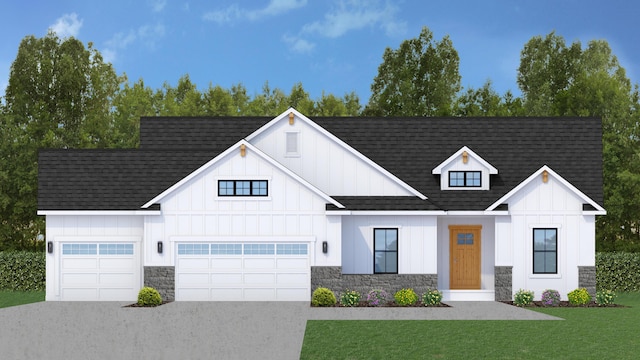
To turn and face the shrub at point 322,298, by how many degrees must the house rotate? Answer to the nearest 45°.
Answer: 0° — it already faces it

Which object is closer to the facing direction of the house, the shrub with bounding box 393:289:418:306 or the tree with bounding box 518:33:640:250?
the shrub

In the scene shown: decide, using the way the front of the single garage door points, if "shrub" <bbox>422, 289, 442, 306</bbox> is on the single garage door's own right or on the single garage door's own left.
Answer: on the single garage door's own left

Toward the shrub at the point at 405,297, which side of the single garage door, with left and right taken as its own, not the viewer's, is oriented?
left

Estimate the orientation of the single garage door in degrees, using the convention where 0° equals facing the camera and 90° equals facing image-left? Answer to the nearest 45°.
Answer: approximately 0°

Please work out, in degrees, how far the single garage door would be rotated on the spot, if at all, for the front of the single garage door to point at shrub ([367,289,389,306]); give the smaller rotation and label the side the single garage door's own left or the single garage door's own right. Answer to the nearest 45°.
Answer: approximately 45° to the single garage door's own left

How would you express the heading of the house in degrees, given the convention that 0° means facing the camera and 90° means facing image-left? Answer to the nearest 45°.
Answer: approximately 0°
